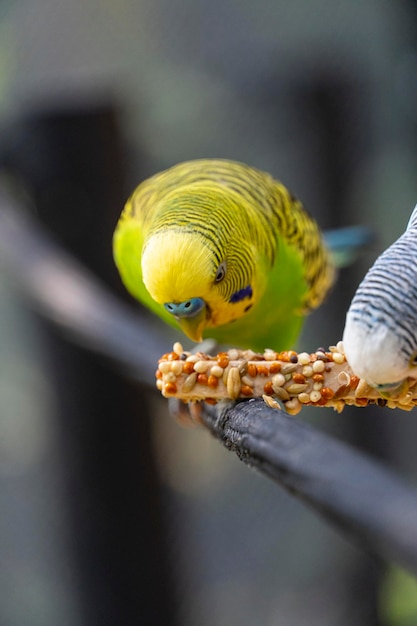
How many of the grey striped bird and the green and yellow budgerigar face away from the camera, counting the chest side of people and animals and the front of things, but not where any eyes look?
0

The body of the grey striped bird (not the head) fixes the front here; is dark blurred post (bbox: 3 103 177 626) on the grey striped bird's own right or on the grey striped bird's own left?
on the grey striped bird's own right

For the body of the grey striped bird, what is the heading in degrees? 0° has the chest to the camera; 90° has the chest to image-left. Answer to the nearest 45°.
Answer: approximately 45°

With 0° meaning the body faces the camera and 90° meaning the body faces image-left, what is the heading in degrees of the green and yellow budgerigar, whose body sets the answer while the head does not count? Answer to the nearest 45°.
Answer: approximately 45°
